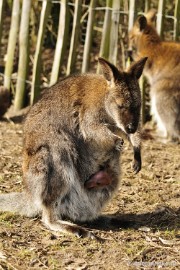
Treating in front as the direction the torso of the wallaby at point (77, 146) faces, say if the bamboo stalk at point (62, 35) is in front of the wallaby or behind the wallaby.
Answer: behind

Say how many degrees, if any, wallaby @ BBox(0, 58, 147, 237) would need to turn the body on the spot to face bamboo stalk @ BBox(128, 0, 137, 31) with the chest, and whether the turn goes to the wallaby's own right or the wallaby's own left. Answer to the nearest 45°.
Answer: approximately 135° to the wallaby's own left

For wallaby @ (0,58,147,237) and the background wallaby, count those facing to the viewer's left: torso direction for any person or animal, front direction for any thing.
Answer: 1

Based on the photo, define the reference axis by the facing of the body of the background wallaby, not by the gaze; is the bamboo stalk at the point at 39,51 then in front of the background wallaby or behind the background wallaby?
in front

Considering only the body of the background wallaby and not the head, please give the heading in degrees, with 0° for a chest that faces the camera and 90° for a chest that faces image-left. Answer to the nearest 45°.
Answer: approximately 90°

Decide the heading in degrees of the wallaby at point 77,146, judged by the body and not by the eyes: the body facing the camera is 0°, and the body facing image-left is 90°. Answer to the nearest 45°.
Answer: approximately 315°

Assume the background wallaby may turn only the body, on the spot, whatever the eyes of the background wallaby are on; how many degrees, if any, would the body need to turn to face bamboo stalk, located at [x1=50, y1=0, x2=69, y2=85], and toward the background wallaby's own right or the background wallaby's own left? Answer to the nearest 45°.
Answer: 0° — it already faces it

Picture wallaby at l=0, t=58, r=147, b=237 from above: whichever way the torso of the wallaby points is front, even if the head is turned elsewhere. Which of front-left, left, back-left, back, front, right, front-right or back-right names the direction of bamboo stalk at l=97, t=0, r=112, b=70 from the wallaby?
back-left

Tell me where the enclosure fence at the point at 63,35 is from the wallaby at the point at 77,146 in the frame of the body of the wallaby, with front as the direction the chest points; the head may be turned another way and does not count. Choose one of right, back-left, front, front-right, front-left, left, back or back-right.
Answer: back-left

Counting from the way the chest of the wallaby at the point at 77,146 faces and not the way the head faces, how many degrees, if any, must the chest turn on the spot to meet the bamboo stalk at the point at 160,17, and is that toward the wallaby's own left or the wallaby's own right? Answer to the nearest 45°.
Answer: approximately 135° to the wallaby's own left
